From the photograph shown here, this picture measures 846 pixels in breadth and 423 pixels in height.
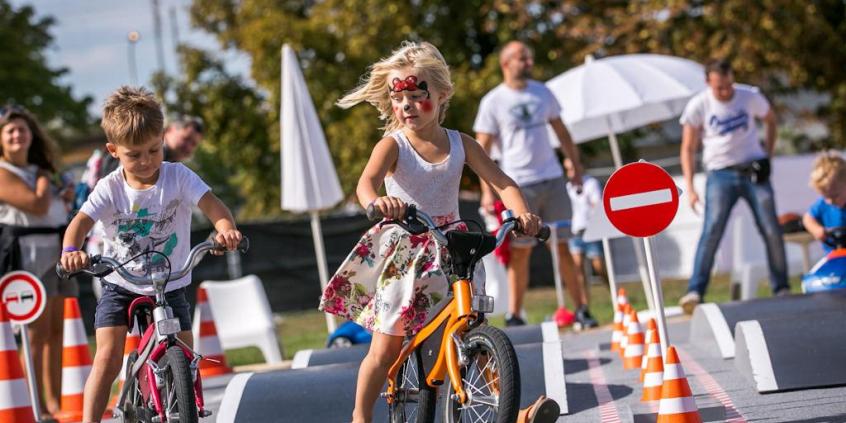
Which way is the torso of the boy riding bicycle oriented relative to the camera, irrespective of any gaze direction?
toward the camera

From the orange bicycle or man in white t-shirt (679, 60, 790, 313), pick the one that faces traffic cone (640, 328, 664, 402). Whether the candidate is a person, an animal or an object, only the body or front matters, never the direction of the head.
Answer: the man in white t-shirt

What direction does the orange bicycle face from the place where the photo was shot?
facing the viewer and to the right of the viewer

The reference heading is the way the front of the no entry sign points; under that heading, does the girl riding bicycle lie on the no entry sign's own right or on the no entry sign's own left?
on the no entry sign's own right

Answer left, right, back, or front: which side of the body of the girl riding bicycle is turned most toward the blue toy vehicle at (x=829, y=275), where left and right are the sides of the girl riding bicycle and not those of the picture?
left

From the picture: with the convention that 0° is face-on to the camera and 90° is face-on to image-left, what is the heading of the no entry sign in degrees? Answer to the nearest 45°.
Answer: approximately 0°

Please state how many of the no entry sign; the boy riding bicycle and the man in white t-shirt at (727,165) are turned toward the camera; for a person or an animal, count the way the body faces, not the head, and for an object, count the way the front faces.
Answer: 3
